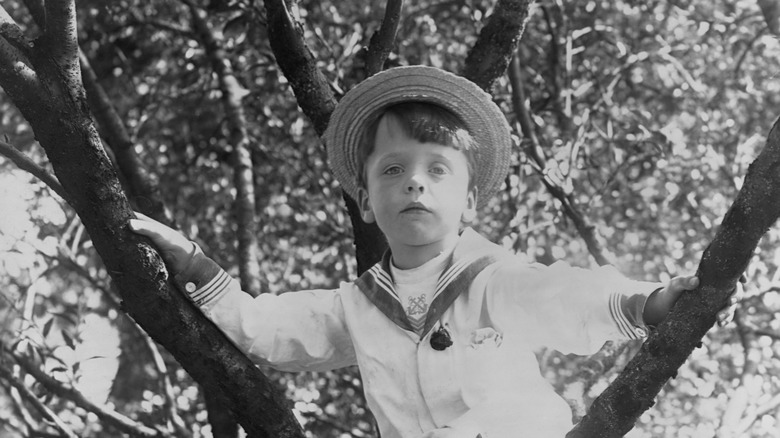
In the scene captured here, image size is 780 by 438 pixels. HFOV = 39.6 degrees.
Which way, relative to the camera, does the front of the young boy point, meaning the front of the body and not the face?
toward the camera

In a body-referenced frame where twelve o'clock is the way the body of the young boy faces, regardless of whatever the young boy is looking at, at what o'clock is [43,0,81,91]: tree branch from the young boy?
The tree branch is roughly at 2 o'clock from the young boy.

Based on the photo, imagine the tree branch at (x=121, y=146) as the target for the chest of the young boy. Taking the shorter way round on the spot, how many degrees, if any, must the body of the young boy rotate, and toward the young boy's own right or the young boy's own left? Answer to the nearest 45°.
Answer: approximately 135° to the young boy's own right

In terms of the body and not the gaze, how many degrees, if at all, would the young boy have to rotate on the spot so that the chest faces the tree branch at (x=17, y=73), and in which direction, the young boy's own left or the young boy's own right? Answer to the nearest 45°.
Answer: approximately 45° to the young boy's own right

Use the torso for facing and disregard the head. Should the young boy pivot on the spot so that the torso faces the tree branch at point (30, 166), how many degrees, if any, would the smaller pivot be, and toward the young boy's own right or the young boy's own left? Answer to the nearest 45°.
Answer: approximately 90° to the young boy's own right

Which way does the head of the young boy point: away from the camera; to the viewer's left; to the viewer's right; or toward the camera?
toward the camera
